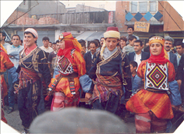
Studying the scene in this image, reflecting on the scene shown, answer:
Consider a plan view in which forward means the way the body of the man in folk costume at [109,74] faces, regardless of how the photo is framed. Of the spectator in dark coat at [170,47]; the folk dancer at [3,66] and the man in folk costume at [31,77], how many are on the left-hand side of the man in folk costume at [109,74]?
1

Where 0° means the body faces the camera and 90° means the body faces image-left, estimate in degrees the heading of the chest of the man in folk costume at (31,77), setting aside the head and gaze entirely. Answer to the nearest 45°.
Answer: approximately 45°

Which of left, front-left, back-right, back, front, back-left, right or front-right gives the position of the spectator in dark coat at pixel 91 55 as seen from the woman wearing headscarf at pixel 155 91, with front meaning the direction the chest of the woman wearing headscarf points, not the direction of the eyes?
right

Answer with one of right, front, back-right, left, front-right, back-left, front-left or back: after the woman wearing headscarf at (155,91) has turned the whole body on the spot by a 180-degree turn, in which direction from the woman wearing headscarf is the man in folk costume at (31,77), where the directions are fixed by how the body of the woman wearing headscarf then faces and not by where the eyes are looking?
left

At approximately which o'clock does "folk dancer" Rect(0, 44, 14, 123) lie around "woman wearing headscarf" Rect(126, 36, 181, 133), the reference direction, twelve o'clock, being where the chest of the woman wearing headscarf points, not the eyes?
The folk dancer is roughly at 3 o'clock from the woman wearing headscarf.

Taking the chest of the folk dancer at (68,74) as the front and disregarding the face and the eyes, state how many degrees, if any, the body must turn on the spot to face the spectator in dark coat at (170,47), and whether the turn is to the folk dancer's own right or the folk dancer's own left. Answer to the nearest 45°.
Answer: approximately 135° to the folk dancer's own left
